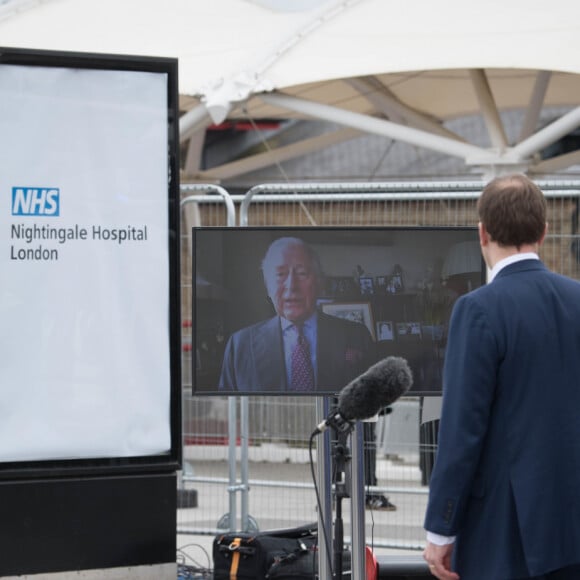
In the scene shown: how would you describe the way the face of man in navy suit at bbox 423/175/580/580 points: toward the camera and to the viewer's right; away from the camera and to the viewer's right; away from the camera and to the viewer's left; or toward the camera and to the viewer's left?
away from the camera and to the viewer's left

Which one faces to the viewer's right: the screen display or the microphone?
the microphone

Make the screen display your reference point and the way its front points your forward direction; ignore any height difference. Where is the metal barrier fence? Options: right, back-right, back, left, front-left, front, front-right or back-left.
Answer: back

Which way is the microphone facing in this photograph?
to the viewer's right

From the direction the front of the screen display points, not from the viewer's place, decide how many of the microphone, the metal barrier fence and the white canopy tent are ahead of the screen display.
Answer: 1

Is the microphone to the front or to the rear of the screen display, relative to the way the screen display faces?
to the front

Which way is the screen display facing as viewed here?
toward the camera

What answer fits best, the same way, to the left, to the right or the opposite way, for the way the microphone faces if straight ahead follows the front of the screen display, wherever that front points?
to the left

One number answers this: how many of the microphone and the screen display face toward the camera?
1
